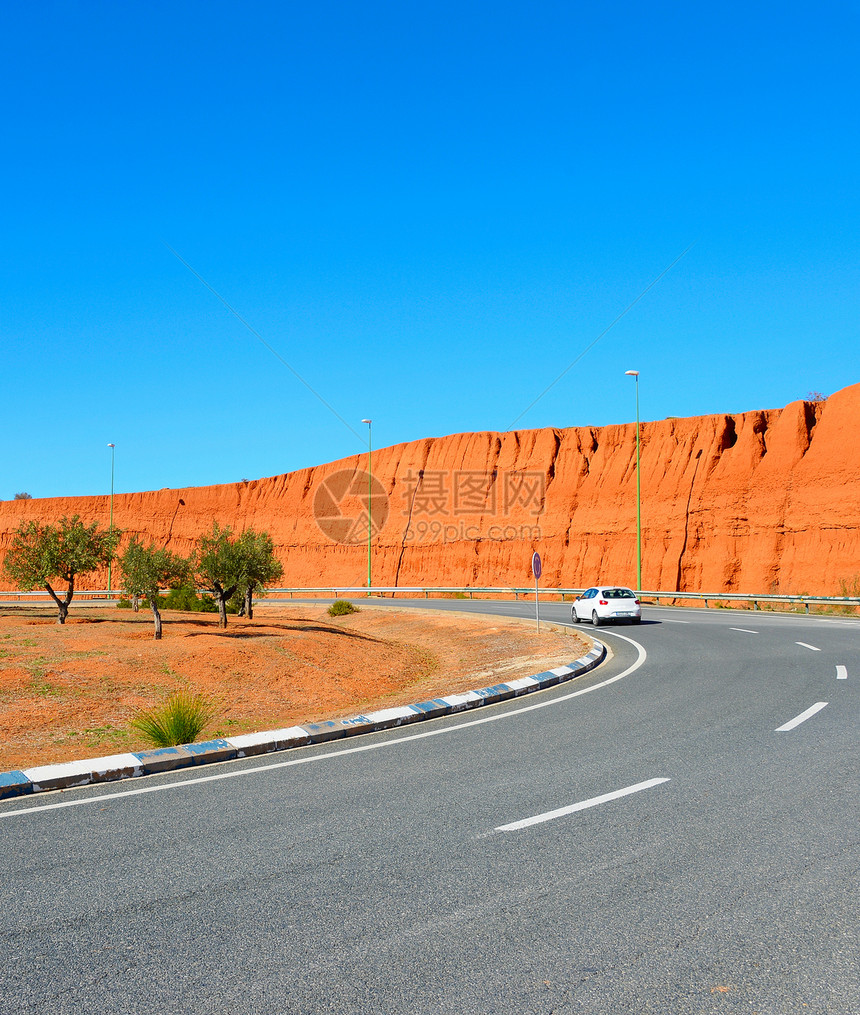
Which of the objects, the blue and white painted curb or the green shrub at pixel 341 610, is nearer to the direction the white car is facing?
the green shrub

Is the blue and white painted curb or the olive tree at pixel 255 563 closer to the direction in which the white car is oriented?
the olive tree

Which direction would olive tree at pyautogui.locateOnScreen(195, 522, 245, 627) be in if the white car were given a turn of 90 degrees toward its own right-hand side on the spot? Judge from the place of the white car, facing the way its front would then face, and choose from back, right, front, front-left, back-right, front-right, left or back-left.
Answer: back-left

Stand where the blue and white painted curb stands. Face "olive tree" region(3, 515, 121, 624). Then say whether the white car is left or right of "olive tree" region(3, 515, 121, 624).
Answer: right

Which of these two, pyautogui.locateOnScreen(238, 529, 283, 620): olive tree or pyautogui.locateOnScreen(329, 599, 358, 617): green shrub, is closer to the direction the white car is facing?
the green shrub

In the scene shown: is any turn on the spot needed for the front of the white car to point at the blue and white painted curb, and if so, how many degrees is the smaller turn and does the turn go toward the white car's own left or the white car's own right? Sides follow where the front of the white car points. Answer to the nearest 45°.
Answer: approximately 135° to the white car's own left

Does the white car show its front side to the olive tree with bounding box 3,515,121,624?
no

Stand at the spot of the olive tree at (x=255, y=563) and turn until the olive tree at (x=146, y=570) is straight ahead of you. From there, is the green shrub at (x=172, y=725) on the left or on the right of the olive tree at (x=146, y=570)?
left

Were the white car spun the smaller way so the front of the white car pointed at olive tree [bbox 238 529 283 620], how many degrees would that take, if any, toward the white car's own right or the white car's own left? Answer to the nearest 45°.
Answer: approximately 45° to the white car's own left

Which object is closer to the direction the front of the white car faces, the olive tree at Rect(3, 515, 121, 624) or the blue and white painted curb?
the olive tree
